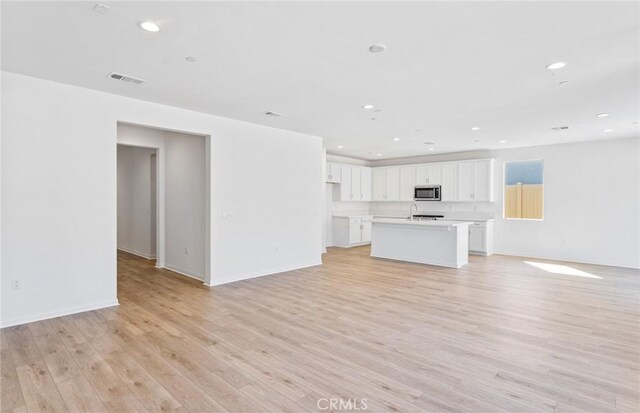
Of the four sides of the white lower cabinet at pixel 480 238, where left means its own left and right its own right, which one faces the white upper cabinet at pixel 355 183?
right

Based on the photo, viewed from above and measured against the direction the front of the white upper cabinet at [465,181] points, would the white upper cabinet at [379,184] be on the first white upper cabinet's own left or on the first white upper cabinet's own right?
on the first white upper cabinet's own right

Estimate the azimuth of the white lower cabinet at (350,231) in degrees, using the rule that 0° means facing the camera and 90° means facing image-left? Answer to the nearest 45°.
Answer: approximately 315°

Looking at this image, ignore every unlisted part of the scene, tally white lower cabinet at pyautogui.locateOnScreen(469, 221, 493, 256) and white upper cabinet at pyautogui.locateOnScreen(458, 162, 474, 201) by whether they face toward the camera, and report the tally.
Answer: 2

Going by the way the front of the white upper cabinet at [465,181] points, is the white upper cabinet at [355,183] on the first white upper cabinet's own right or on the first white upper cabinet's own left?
on the first white upper cabinet's own right

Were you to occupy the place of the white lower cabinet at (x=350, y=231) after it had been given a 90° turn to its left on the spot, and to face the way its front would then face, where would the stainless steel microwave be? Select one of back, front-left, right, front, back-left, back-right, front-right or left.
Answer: front-right

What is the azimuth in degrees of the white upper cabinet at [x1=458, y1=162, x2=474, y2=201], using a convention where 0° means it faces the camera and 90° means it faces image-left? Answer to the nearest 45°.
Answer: approximately 0°

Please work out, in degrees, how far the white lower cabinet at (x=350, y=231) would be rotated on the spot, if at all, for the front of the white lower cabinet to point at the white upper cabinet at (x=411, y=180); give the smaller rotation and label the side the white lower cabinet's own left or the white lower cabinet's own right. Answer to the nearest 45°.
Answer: approximately 45° to the white lower cabinet's own left
